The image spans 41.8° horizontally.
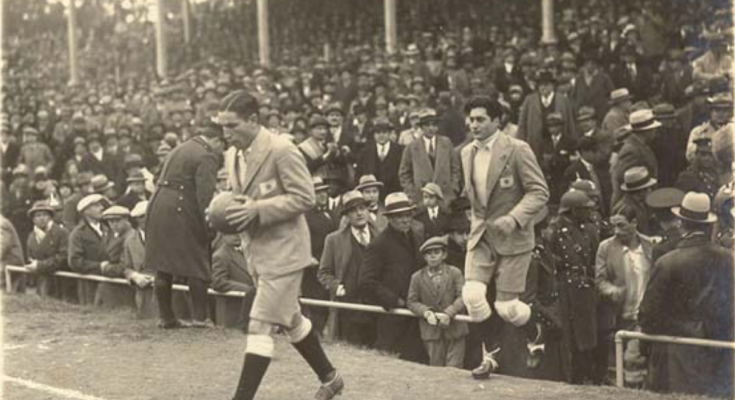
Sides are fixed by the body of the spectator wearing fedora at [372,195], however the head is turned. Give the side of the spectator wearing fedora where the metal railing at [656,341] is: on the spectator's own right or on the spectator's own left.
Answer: on the spectator's own left

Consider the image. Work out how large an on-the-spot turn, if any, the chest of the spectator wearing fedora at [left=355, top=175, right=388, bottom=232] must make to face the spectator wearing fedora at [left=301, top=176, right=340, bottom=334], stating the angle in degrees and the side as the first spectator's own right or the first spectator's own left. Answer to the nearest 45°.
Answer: approximately 45° to the first spectator's own right

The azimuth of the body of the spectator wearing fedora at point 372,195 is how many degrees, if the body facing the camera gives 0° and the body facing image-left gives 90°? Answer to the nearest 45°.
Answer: approximately 45°

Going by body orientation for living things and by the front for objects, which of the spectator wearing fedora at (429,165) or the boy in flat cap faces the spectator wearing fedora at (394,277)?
the spectator wearing fedora at (429,165)

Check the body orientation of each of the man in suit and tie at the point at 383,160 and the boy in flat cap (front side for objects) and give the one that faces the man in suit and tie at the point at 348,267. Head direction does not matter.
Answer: the man in suit and tie at the point at 383,160

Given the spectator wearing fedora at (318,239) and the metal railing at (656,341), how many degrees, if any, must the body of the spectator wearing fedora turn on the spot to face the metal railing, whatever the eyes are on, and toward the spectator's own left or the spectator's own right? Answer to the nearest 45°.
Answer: approximately 45° to the spectator's own left

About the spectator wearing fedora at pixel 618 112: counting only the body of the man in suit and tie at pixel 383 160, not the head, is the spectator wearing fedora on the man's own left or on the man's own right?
on the man's own left

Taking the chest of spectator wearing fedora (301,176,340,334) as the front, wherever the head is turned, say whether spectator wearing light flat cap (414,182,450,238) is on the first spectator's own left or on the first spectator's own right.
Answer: on the first spectator's own left

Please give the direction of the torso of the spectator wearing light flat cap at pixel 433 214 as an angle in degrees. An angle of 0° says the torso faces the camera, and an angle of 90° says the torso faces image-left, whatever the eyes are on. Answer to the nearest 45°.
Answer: approximately 0°
